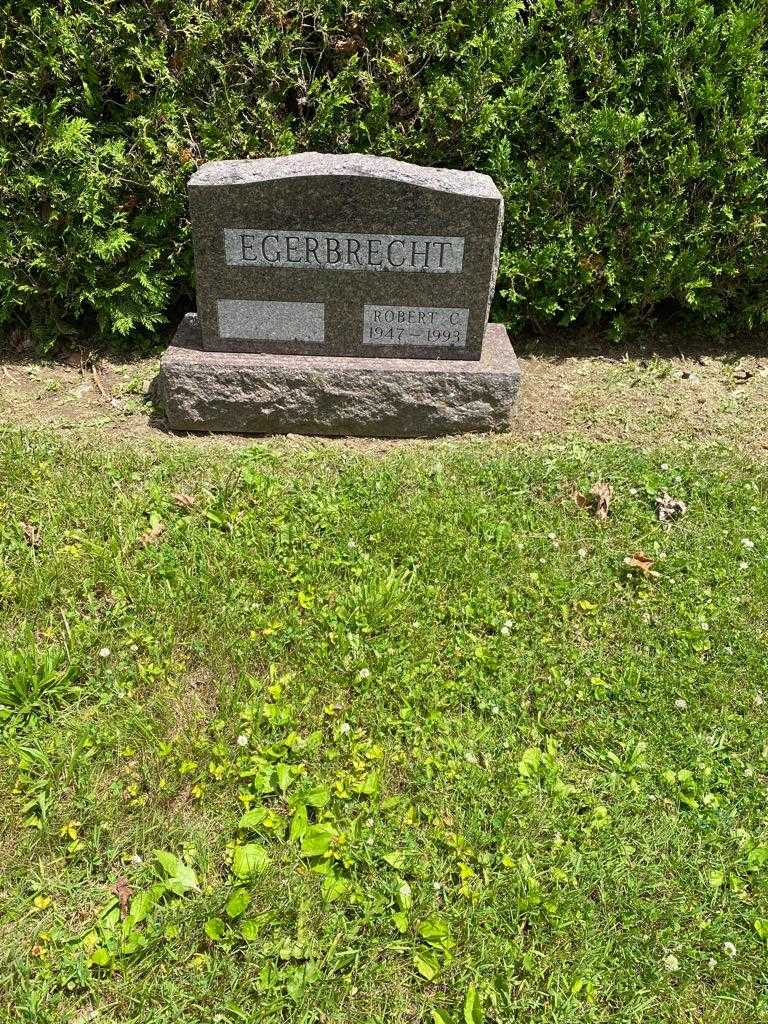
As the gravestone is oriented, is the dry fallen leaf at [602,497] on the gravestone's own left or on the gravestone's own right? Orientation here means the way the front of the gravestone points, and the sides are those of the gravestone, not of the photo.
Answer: on the gravestone's own left

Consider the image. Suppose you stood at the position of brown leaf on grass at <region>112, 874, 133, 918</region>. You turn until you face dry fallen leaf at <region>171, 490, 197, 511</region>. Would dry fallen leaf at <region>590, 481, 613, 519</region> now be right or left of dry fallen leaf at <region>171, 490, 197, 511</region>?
right

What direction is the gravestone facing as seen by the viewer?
toward the camera

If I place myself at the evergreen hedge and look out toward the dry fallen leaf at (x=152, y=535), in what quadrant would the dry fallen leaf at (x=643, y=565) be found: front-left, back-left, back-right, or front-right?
front-left

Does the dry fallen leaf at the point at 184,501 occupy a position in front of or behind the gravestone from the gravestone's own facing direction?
in front

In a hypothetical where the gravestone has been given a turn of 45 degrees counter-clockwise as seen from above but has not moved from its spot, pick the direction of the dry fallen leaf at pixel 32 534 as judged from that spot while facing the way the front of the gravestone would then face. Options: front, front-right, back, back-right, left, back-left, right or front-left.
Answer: right

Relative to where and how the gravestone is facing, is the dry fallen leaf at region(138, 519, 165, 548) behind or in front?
in front

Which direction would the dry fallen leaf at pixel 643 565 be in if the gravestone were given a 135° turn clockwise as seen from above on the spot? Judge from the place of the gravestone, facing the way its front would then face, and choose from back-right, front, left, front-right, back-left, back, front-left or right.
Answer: back

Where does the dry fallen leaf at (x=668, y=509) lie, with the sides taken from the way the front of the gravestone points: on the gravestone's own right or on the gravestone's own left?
on the gravestone's own left

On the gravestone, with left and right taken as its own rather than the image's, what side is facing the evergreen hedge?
back

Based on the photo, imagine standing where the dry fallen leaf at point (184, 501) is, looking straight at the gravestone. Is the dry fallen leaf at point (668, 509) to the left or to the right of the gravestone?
right

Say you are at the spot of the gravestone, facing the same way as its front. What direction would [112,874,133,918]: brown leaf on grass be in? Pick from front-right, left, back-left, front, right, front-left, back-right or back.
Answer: front

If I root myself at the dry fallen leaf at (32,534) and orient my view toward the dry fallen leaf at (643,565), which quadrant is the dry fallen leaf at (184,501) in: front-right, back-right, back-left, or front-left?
front-left

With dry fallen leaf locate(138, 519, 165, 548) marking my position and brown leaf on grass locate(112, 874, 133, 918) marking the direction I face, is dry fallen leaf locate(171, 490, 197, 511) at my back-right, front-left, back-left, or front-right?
back-left
